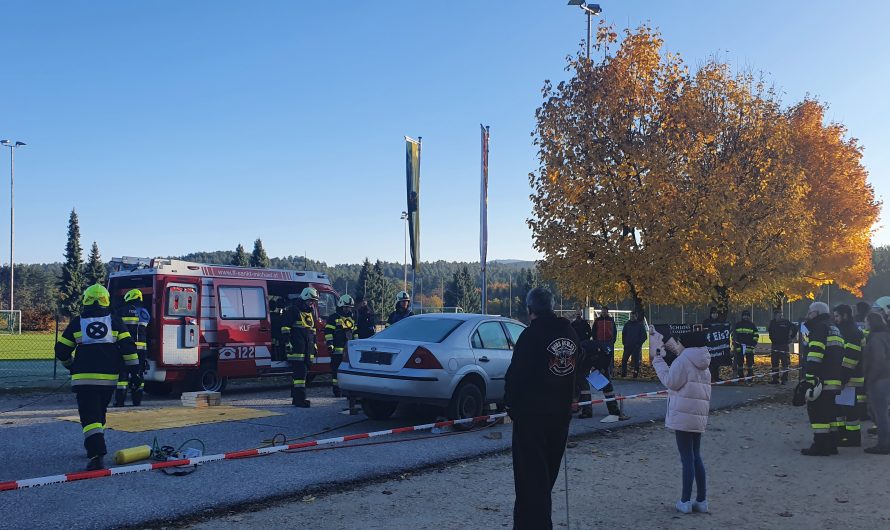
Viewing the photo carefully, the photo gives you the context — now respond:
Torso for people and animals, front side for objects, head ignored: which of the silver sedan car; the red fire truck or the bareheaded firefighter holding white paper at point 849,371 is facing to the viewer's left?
the bareheaded firefighter holding white paper

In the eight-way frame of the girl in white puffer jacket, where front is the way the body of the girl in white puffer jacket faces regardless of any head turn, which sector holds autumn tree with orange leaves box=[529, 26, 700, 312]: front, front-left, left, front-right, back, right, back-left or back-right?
front-right

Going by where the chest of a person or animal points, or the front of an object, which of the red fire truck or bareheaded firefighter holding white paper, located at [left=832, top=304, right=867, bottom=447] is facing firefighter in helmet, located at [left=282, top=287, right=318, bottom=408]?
bareheaded firefighter holding white paper, located at [left=832, top=304, right=867, bottom=447]

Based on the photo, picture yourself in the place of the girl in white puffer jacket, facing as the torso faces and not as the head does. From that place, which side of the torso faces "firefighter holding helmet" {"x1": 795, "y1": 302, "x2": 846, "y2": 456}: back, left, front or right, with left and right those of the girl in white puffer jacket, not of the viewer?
right

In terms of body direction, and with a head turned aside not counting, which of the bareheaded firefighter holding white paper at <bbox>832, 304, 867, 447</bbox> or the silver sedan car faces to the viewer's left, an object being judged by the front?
the bareheaded firefighter holding white paper

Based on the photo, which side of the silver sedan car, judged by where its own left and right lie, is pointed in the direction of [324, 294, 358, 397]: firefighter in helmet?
left

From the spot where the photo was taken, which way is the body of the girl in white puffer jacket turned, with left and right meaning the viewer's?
facing away from the viewer and to the left of the viewer

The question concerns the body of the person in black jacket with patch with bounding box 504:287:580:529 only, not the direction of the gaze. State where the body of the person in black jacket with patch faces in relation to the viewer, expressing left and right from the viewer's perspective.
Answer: facing away from the viewer and to the left of the viewer

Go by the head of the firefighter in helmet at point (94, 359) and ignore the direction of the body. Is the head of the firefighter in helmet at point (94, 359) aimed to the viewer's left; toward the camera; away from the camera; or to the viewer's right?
away from the camera

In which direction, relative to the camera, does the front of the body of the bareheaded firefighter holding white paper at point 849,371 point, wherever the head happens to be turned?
to the viewer's left

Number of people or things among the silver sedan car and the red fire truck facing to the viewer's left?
0

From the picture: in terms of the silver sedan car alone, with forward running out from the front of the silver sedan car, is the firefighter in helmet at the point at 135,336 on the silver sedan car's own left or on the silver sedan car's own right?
on the silver sedan car's own left

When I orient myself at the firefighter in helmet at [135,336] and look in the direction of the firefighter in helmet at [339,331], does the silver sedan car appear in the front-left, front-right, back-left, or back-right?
front-right

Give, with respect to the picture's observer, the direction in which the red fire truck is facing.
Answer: facing away from the viewer and to the right of the viewer

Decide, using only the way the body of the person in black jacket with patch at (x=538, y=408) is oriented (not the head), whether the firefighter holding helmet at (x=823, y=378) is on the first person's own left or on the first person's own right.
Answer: on the first person's own right

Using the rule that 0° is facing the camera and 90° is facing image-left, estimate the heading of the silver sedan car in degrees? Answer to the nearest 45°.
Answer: approximately 225°

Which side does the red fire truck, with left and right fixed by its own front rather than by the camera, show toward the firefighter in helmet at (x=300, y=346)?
right

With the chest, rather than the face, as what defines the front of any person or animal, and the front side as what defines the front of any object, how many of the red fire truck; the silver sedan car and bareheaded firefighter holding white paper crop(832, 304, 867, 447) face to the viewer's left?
1
